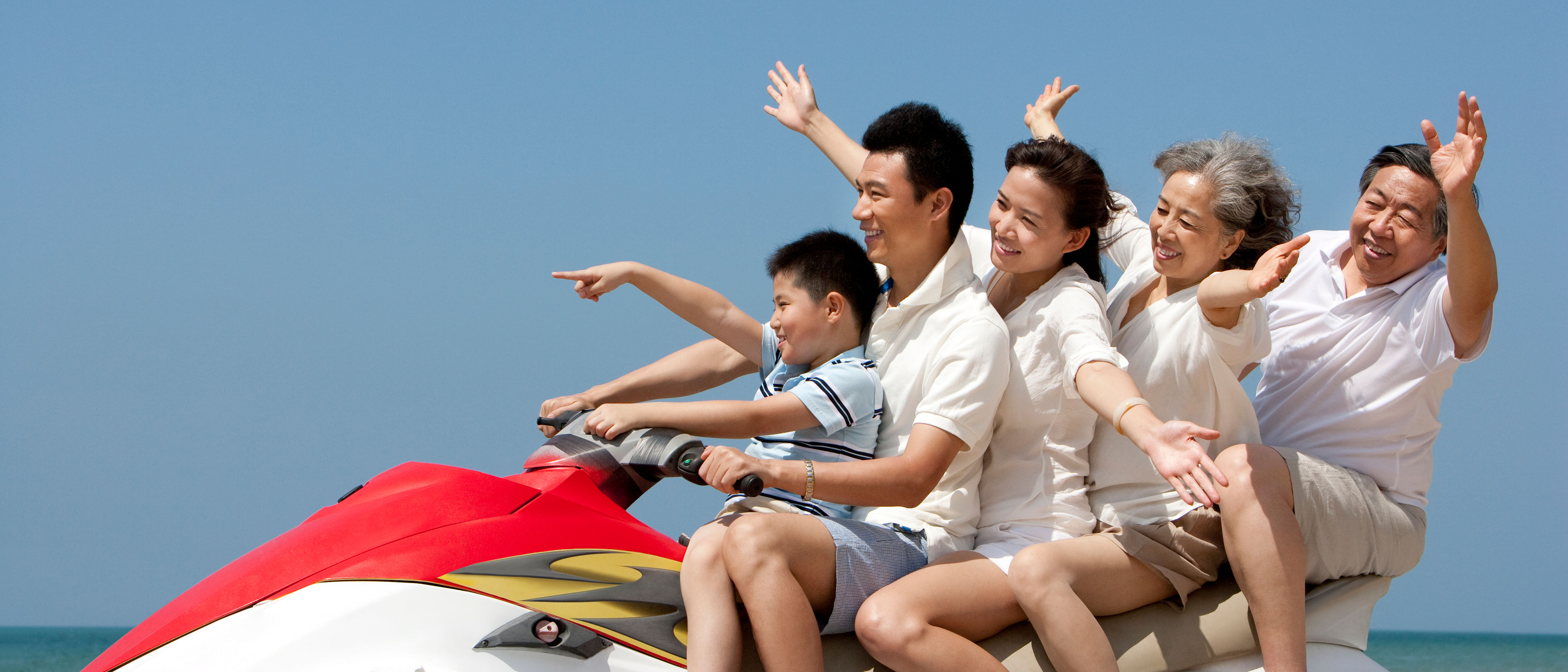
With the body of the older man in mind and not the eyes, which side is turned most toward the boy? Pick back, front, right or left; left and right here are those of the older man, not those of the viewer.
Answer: front

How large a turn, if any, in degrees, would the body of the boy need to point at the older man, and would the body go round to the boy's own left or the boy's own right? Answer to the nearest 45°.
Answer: approximately 180°

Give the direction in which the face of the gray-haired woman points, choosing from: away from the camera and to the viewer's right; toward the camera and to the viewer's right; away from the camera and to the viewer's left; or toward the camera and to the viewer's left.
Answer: toward the camera and to the viewer's left

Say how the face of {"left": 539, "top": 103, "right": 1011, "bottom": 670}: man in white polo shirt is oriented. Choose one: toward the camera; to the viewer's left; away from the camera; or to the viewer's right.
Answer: to the viewer's left

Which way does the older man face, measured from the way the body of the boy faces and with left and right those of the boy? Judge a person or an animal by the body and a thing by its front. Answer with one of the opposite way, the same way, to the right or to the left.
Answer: the same way

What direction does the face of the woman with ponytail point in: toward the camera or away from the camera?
toward the camera

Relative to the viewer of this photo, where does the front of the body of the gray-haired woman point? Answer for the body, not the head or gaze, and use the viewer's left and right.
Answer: facing the viewer and to the left of the viewer

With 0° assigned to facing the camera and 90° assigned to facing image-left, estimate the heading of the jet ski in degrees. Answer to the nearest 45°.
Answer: approximately 90°

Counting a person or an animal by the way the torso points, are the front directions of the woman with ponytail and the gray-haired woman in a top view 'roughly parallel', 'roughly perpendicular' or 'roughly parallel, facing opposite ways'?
roughly parallel

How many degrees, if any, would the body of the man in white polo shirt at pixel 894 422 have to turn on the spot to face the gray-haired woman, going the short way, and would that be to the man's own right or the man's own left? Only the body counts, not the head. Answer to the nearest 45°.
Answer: approximately 180°

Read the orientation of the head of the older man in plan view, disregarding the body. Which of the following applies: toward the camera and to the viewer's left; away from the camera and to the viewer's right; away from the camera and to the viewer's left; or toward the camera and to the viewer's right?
toward the camera and to the viewer's left

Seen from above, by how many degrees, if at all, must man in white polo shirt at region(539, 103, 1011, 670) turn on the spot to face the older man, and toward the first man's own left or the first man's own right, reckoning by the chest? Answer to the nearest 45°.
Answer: approximately 180°

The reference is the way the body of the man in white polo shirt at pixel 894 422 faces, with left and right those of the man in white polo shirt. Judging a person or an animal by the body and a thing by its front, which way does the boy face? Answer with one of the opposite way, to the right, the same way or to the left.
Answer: the same way

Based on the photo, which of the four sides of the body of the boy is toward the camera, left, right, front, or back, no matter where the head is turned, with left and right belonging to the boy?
left

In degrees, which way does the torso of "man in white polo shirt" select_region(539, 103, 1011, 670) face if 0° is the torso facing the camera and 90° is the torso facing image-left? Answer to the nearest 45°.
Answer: approximately 90°
